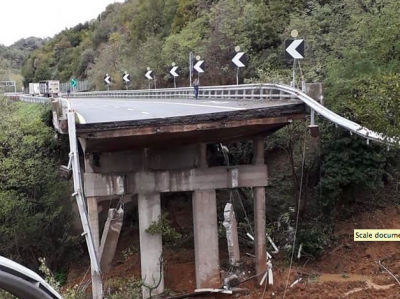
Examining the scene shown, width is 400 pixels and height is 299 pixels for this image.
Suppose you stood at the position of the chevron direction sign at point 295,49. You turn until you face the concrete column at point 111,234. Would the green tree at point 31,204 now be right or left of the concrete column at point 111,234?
right

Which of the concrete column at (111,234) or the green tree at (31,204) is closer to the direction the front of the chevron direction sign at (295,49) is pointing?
the concrete column

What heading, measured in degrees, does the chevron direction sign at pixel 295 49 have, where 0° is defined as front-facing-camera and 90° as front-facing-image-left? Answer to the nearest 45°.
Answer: approximately 0°

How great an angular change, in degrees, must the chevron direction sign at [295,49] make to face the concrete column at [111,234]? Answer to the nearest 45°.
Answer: approximately 90° to its right

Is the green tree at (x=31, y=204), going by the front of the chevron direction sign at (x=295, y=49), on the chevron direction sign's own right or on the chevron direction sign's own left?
on the chevron direction sign's own right
